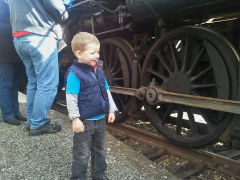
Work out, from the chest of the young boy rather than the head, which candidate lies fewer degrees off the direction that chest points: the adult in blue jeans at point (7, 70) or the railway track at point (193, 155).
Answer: the railway track

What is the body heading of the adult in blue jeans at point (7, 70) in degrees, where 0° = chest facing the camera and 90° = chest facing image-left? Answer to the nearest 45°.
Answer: approximately 270°

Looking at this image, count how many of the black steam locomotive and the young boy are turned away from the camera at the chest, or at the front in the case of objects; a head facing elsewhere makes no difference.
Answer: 0

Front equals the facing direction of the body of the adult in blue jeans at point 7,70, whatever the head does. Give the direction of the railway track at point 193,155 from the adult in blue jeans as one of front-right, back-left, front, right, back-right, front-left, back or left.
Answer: front-right

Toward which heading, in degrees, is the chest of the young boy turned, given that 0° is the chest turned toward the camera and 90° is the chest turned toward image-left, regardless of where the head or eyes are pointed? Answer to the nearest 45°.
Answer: approximately 315°
